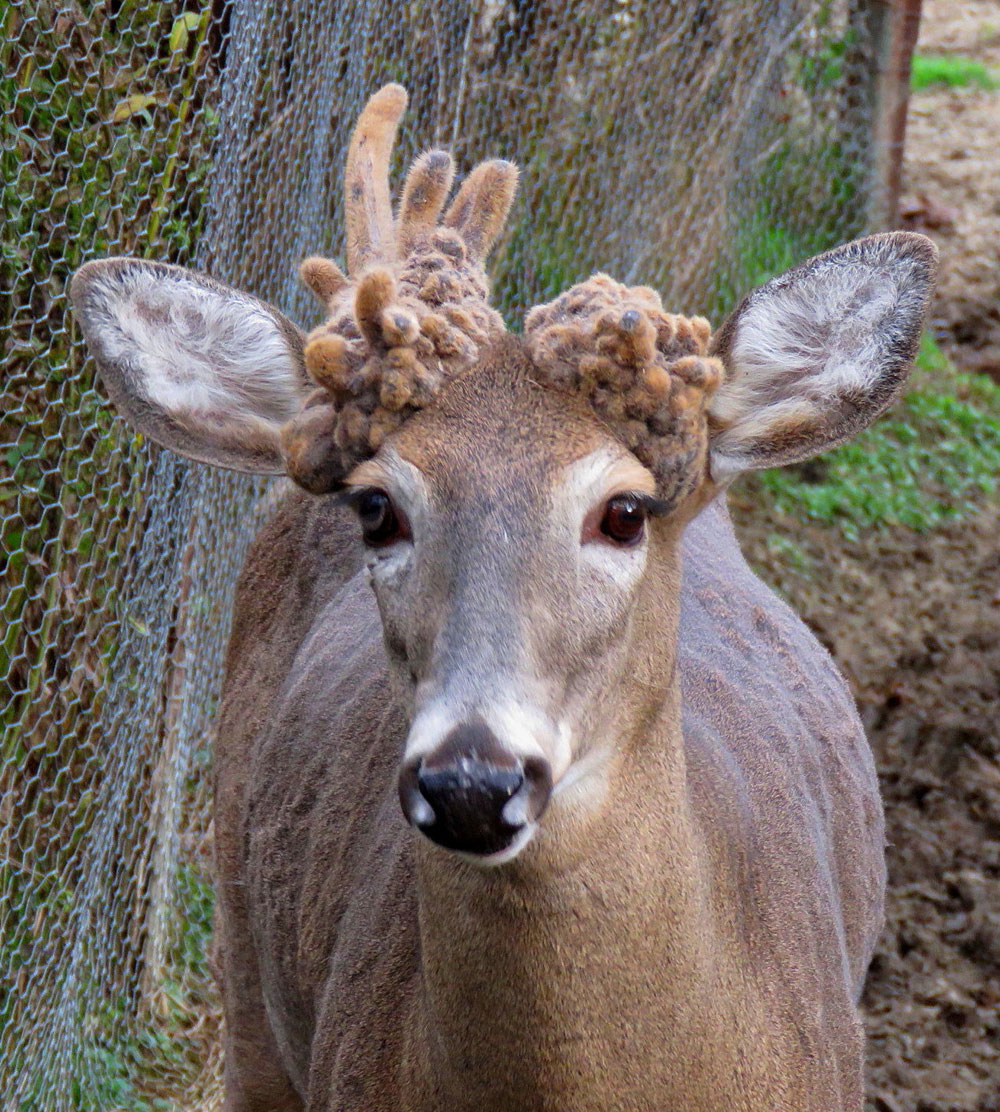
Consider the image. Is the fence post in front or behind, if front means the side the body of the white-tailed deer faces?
behind

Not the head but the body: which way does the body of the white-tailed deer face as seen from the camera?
toward the camera
